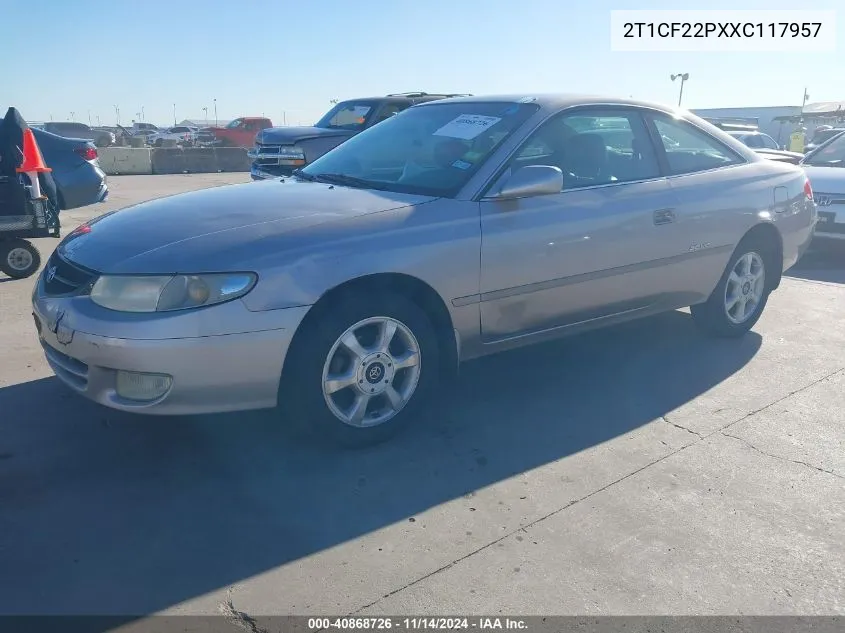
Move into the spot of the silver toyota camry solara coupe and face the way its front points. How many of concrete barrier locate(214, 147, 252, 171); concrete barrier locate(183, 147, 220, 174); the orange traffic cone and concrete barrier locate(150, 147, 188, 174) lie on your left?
0

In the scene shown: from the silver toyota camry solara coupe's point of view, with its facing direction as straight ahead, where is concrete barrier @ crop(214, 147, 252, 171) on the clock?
The concrete barrier is roughly at 4 o'clock from the silver toyota camry solara coupe.

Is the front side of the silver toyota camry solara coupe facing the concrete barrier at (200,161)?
no

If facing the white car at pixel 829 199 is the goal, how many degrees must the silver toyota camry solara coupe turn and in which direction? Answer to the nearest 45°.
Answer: approximately 180°

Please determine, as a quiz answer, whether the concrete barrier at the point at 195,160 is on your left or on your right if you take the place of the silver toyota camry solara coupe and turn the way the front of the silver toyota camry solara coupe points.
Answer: on your right

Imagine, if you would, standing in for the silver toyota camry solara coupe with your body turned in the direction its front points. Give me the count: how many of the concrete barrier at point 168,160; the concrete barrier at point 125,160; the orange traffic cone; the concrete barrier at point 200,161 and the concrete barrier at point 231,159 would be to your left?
0

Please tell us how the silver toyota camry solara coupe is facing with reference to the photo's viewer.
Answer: facing the viewer and to the left of the viewer

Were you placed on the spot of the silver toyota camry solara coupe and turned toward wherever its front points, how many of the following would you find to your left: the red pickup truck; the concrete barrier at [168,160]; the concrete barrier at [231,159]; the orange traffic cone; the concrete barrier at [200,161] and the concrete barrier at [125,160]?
0

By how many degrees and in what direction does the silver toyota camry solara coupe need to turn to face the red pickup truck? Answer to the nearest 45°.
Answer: approximately 135° to its right

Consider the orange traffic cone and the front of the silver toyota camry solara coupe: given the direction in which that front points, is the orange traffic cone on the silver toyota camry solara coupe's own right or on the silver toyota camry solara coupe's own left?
on the silver toyota camry solara coupe's own right

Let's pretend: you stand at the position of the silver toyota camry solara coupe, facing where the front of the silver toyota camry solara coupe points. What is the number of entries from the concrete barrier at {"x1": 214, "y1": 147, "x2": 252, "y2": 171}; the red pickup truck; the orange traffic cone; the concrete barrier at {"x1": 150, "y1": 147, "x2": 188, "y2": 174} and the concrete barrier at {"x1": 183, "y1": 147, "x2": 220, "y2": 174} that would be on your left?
0

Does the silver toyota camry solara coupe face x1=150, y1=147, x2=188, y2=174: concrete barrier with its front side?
no
